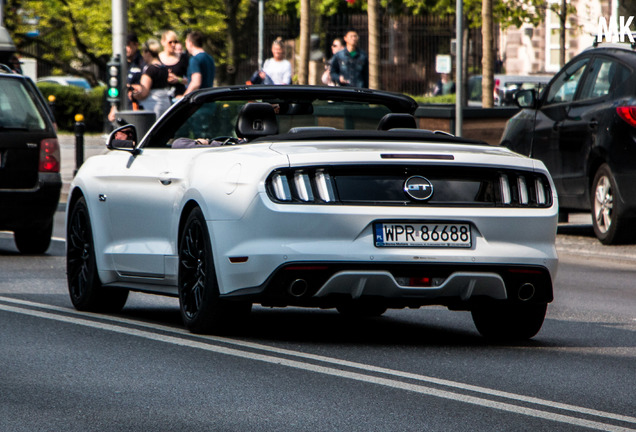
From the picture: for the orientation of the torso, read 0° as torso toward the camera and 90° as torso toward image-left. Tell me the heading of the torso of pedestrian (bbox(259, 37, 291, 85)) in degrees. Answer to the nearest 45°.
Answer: approximately 0°

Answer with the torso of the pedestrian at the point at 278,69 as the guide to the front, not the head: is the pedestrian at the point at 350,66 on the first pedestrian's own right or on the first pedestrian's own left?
on the first pedestrian's own left

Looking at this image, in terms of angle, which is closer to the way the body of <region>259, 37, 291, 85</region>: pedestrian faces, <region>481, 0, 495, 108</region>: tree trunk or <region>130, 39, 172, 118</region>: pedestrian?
the pedestrian

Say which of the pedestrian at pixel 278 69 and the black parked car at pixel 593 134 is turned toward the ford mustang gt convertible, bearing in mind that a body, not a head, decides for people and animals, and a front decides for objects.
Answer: the pedestrian

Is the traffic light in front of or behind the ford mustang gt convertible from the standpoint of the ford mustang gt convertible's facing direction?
in front

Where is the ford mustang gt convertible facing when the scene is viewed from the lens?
facing away from the viewer and to the left of the viewer

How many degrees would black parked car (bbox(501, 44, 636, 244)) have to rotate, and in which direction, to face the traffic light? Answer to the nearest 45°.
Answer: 0° — it already faces it

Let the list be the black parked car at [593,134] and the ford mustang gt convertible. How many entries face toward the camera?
0

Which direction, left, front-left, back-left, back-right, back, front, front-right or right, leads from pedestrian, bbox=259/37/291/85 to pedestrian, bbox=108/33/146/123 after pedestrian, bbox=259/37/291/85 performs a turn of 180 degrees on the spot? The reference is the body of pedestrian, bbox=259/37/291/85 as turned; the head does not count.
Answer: left

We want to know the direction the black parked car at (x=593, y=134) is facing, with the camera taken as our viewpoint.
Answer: facing away from the viewer and to the left of the viewer

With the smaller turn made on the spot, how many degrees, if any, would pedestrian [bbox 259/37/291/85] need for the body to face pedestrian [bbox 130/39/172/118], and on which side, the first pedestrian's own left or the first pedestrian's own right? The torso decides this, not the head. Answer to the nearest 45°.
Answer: approximately 45° to the first pedestrian's own right

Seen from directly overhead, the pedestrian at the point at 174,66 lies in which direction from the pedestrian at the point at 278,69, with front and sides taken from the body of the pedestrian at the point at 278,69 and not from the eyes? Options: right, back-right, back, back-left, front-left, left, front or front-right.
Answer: front-right

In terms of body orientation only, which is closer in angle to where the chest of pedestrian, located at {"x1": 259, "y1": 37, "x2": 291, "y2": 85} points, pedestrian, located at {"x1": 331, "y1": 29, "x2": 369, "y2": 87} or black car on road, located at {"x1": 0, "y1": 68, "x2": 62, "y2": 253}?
the black car on road
